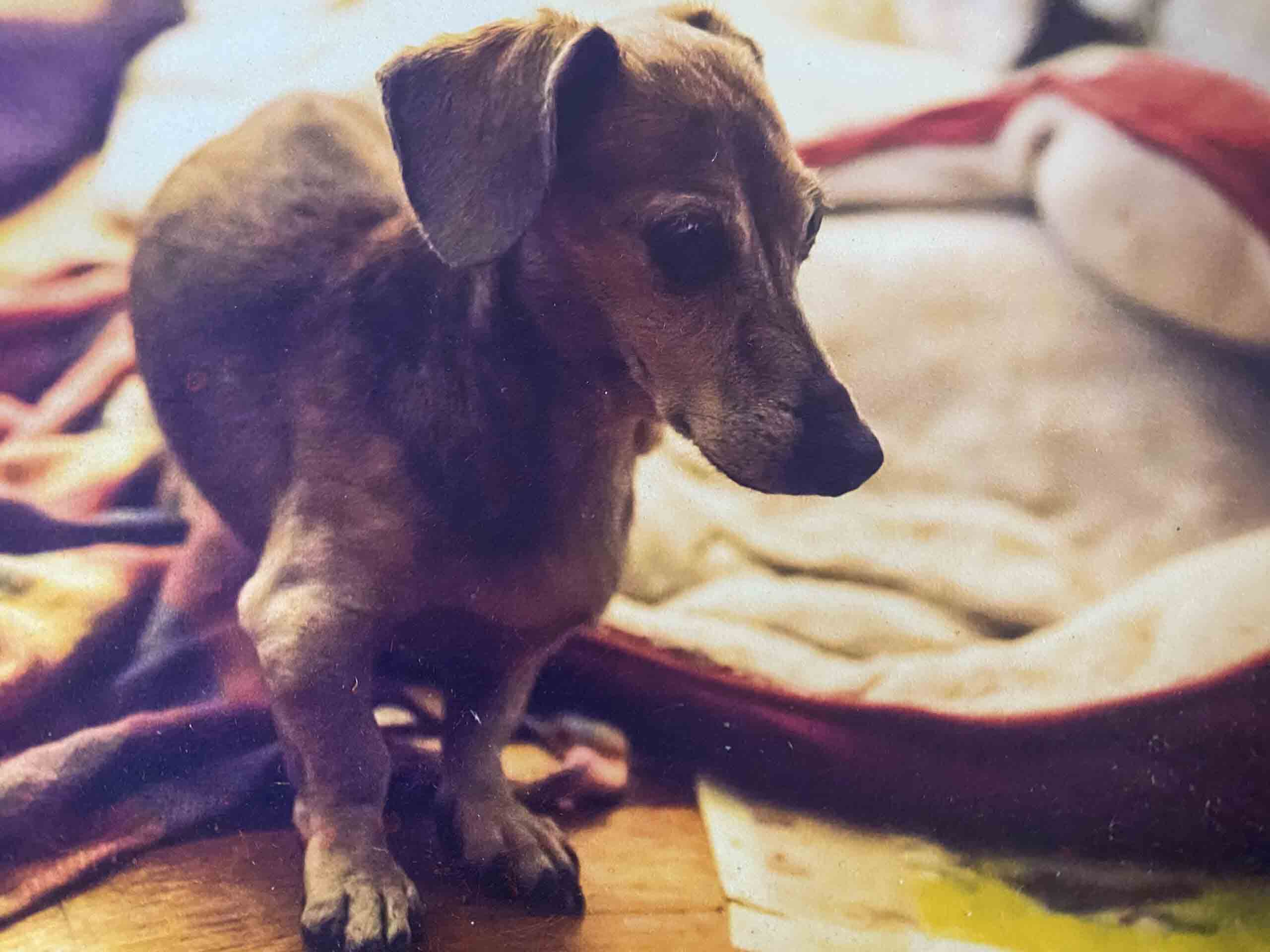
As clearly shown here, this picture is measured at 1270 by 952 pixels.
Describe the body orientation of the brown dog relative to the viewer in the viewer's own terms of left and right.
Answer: facing the viewer and to the right of the viewer
